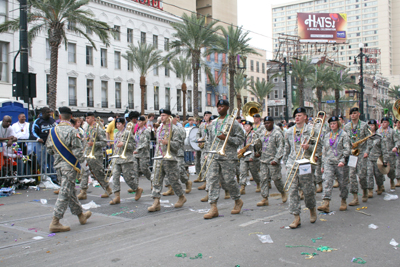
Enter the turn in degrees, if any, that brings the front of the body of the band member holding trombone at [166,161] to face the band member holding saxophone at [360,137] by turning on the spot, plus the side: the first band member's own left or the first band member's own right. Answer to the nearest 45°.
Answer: approximately 135° to the first band member's own left

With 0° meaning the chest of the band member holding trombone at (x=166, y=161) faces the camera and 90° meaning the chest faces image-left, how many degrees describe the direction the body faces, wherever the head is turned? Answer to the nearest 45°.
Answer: approximately 45°

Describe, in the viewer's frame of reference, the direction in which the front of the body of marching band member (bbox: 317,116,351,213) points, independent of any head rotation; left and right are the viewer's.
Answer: facing the viewer and to the left of the viewer

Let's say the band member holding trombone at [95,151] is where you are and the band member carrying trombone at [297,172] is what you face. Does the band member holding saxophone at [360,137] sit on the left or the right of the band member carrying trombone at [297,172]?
left

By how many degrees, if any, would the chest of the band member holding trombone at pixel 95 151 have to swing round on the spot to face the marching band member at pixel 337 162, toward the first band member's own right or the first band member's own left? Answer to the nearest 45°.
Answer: approximately 90° to the first band member's own left

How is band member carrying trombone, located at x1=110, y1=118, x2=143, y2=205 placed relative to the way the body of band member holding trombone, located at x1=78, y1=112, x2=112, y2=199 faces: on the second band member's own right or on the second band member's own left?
on the second band member's own left

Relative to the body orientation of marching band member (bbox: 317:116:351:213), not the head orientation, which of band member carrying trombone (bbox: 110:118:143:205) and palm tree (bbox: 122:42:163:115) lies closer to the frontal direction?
the band member carrying trombone

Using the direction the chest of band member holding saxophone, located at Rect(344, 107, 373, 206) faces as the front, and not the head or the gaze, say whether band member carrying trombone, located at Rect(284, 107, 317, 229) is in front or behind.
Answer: in front

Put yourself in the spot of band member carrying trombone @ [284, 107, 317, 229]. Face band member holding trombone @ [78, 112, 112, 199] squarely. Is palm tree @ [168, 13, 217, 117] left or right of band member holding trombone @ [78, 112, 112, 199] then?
right

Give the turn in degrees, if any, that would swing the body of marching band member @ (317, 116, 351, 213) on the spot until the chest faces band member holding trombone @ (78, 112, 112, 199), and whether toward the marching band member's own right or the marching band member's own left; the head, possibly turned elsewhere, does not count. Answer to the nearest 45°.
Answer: approximately 45° to the marching band member's own right

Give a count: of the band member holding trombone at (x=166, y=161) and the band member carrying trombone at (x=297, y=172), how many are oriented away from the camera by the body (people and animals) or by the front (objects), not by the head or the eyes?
0
